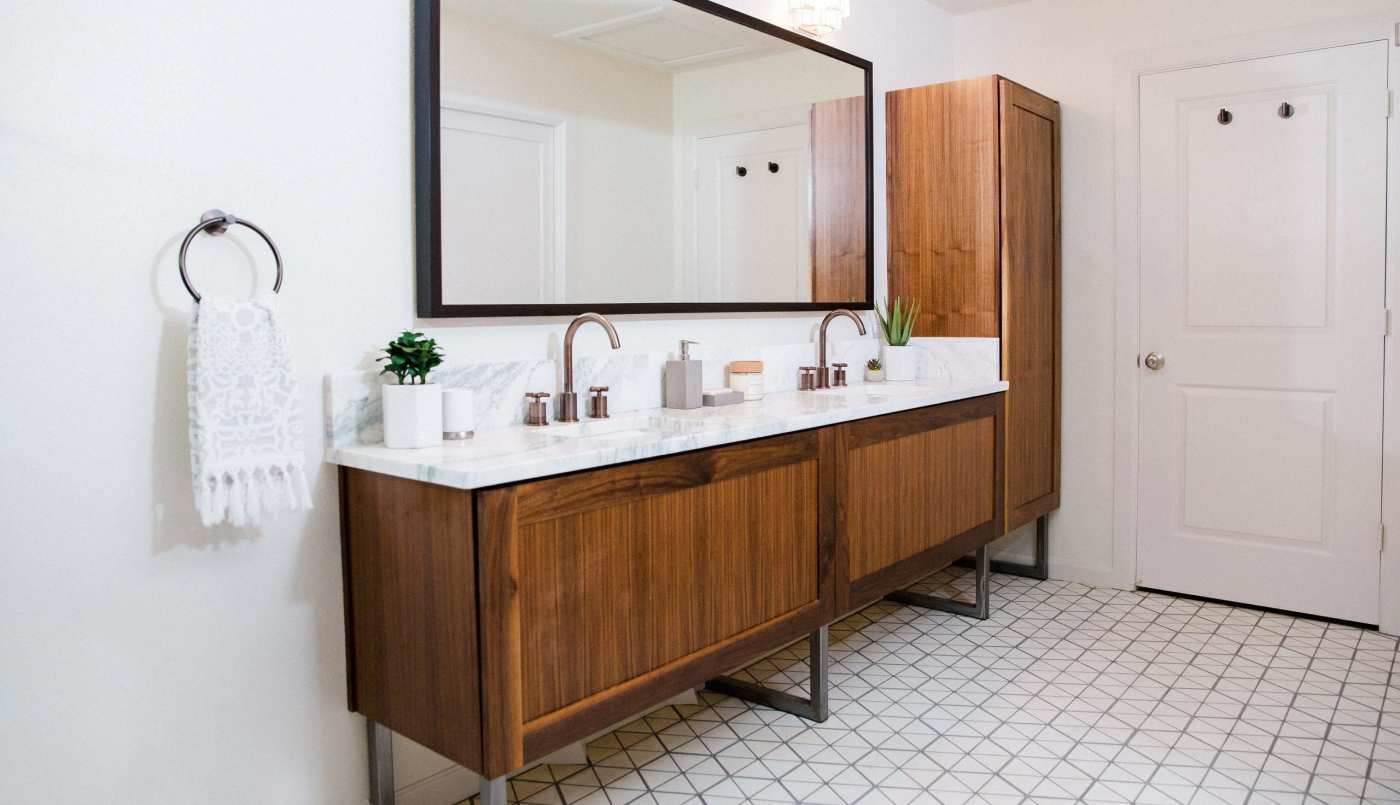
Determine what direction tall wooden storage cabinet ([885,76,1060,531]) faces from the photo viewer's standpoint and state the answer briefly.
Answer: facing the viewer and to the right of the viewer

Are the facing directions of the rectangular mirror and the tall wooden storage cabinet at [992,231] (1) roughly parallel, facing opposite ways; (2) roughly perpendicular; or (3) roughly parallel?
roughly parallel

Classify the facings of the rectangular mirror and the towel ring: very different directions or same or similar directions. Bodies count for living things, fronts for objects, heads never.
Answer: same or similar directions

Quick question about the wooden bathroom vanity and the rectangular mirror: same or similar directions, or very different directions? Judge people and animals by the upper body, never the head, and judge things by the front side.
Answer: same or similar directions

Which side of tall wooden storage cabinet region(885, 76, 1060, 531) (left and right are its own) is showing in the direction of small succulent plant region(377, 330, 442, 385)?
right

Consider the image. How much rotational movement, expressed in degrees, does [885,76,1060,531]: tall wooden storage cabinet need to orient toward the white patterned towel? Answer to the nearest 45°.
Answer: approximately 90° to its right

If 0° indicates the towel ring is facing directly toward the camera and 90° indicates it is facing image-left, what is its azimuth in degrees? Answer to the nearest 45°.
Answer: approximately 315°

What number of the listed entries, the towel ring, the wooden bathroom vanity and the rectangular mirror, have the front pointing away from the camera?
0

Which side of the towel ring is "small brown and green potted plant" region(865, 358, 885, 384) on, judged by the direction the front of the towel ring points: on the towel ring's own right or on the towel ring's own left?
on the towel ring's own left

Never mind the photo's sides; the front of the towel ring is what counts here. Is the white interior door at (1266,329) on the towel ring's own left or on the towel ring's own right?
on the towel ring's own left

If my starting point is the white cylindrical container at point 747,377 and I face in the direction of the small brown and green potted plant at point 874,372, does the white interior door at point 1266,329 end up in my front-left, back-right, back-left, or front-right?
front-right
